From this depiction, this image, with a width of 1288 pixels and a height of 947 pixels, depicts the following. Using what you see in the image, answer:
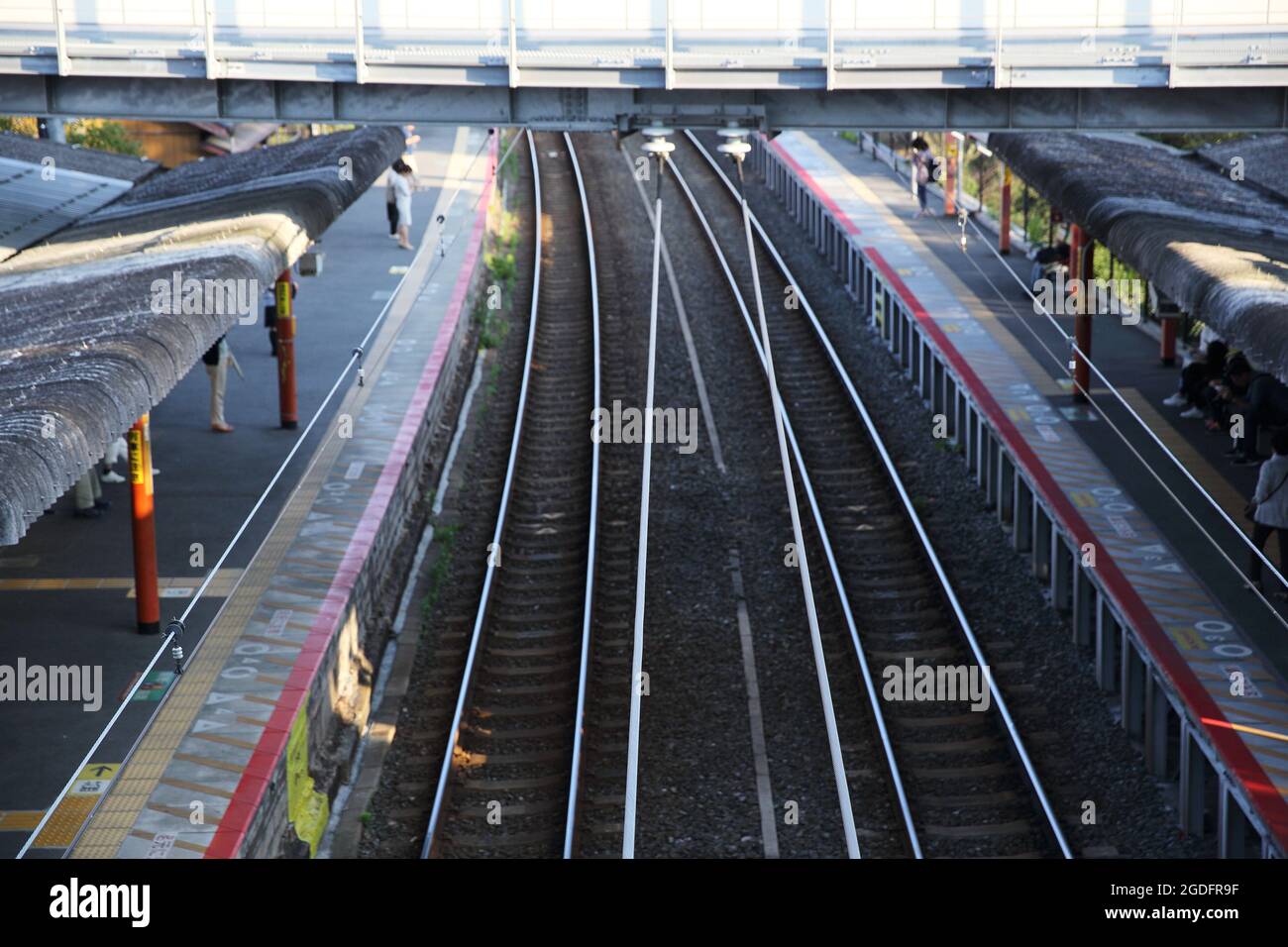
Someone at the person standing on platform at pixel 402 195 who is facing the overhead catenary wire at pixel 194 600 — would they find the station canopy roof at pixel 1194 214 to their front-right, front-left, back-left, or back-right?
front-left

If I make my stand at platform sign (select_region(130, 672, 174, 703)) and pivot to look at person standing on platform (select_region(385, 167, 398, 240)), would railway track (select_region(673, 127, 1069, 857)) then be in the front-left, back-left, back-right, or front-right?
front-right
